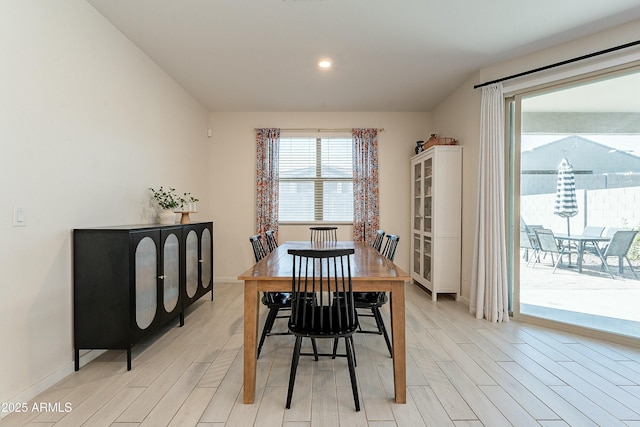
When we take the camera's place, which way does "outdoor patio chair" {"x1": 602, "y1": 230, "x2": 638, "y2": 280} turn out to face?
facing away from the viewer and to the left of the viewer

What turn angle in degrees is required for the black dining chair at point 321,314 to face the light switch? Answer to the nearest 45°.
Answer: approximately 90° to its left

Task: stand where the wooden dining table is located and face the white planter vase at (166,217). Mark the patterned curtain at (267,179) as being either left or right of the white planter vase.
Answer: right

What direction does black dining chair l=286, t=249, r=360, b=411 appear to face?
away from the camera

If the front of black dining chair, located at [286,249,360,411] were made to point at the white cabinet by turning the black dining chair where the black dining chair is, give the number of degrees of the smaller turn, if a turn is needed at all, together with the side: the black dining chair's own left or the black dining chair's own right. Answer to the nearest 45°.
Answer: approximately 45° to the black dining chair's own right

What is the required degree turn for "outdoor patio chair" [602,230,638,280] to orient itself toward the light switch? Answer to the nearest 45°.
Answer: approximately 90° to its left

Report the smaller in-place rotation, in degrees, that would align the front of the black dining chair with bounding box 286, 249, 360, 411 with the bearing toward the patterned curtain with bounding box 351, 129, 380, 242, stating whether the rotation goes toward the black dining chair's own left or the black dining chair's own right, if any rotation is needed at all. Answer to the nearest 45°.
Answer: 0° — it already faces it

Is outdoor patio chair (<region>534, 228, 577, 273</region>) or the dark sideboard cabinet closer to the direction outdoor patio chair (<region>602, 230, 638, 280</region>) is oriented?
the outdoor patio chair

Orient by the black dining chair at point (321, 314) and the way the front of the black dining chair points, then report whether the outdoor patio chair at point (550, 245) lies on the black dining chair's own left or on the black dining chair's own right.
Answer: on the black dining chair's own right

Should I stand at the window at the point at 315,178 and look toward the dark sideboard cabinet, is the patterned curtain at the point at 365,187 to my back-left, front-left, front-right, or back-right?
back-left

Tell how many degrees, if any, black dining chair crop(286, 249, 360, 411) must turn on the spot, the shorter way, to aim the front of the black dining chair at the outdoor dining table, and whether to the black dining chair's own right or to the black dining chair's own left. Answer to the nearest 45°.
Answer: approximately 45° to the black dining chair's own right
